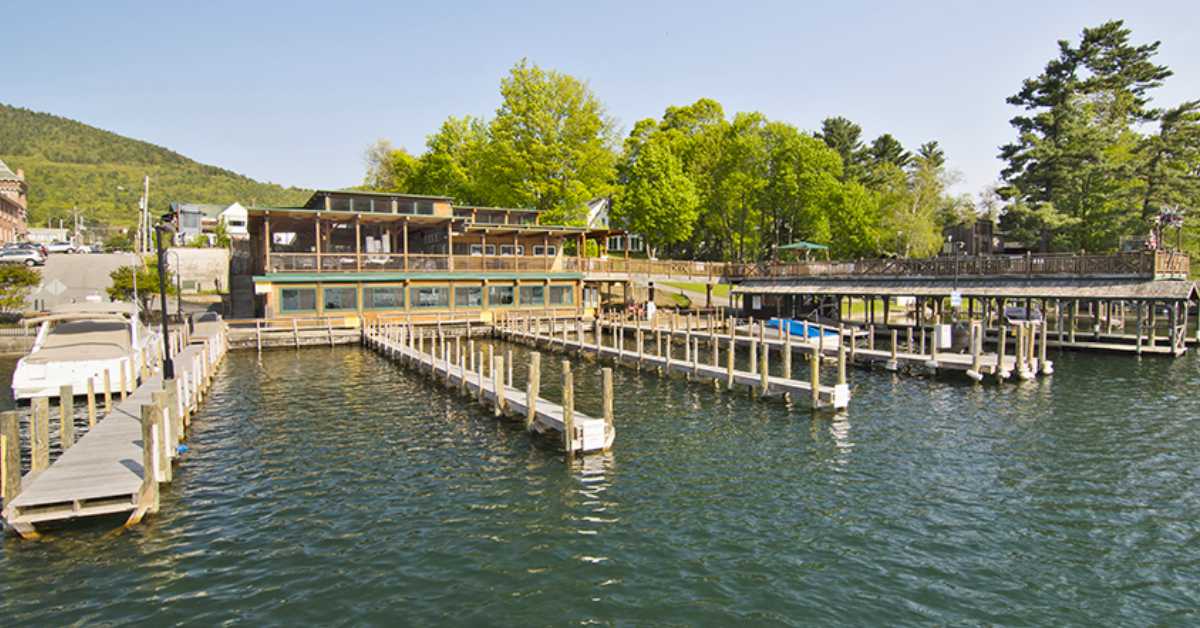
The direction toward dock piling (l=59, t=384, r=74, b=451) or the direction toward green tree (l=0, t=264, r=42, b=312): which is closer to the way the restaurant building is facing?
the dock piling

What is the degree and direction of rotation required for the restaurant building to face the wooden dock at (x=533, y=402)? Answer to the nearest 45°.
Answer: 0° — it already faces it

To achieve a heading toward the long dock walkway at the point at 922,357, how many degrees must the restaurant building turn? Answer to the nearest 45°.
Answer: approximately 45° to its left

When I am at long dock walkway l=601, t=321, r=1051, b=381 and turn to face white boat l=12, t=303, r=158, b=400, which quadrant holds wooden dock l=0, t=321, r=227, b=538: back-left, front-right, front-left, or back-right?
front-left

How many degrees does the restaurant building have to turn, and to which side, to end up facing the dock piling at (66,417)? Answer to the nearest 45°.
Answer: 0° — it already faces it

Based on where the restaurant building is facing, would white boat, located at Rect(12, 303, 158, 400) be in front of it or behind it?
in front

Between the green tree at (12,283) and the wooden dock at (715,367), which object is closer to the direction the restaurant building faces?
the wooden dock

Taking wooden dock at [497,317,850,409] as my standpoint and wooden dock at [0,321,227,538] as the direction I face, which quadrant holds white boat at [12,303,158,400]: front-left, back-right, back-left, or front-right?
front-right

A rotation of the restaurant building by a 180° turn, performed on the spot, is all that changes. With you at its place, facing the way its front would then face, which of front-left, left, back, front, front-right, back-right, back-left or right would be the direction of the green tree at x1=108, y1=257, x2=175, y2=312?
left

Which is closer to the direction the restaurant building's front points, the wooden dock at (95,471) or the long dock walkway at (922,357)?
the wooden dock

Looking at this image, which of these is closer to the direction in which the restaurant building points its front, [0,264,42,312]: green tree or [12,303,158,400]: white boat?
the white boat

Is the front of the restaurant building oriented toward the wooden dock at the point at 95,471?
yes

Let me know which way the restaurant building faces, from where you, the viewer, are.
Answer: facing the viewer
